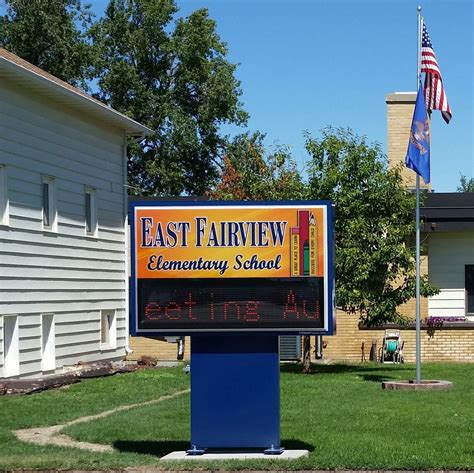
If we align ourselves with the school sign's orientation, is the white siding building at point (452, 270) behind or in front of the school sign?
behind

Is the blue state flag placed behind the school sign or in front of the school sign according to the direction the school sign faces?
behind

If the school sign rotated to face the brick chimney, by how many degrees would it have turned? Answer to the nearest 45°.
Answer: approximately 180°

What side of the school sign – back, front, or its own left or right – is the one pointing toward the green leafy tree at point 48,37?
back

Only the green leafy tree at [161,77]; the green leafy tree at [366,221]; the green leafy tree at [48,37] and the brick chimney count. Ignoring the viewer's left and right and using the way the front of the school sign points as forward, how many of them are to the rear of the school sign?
4

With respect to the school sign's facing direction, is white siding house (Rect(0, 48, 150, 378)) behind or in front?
behind

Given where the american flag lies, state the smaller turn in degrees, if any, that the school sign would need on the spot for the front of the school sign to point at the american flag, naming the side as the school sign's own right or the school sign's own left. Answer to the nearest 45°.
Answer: approximately 135° to the school sign's own left

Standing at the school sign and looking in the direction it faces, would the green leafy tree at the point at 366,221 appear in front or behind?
behind

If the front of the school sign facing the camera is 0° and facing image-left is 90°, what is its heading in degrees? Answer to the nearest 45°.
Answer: approximately 0°

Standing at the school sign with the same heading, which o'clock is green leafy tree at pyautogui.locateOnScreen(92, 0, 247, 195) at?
The green leafy tree is roughly at 6 o'clock from the school sign.
